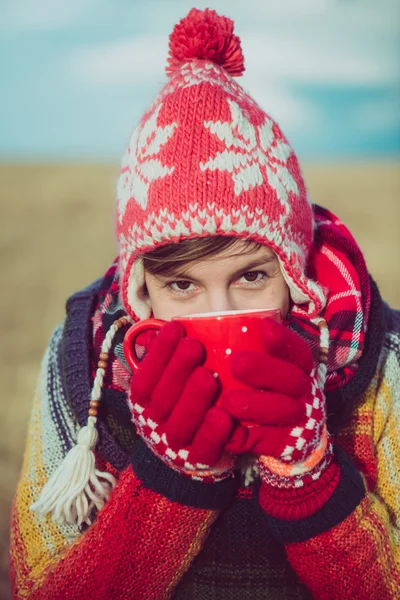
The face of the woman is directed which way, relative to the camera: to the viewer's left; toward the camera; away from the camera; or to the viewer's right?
toward the camera

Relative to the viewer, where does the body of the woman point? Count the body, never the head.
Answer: toward the camera
